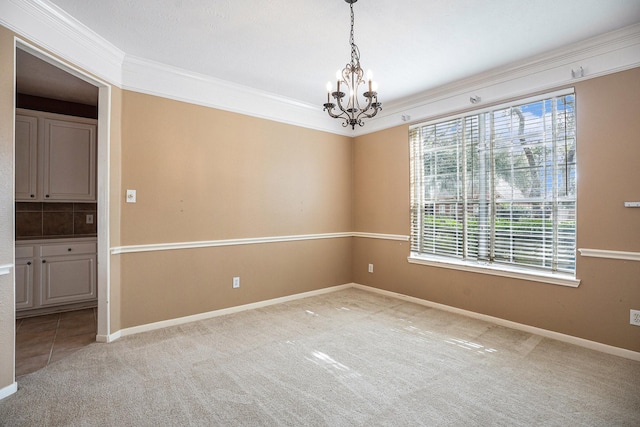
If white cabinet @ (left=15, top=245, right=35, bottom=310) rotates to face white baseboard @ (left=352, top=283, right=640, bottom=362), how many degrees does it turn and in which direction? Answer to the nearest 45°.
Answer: approximately 45° to its left

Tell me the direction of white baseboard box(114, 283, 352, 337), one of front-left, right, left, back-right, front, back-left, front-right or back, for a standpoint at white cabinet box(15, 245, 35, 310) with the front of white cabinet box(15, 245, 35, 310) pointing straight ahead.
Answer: front-left

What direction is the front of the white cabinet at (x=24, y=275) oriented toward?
toward the camera

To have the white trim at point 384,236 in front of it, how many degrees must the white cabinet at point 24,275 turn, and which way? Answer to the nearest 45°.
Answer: approximately 45° to its left

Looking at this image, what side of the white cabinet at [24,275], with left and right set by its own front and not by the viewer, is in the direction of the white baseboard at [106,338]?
front

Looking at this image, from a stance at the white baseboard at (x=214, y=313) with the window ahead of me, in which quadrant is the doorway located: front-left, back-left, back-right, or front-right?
back-right
